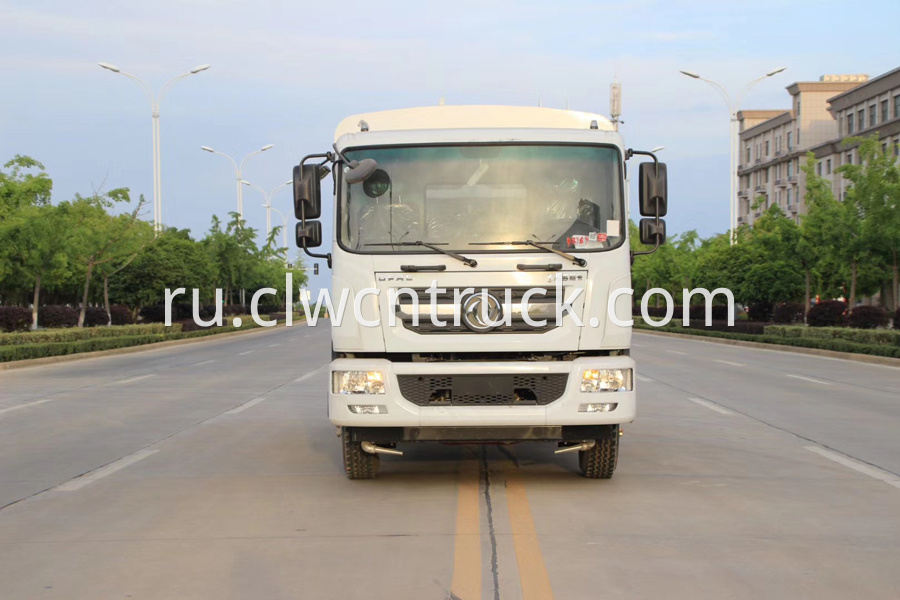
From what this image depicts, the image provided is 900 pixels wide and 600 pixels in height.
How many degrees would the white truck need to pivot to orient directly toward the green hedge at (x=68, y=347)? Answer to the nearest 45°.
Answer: approximately 135° to its right

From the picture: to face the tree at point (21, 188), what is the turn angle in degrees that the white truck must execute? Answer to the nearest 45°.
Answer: approximately 135° to its right

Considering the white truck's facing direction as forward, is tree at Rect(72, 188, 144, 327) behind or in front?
behind

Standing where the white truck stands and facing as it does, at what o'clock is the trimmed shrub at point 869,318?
The trimmed shrub is roughly at 7 o'clock from the white truck.

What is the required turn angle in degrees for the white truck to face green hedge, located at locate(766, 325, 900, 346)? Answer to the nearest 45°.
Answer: approximately 135° to its left

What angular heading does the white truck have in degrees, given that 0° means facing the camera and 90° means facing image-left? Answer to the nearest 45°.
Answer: approximately 0°
